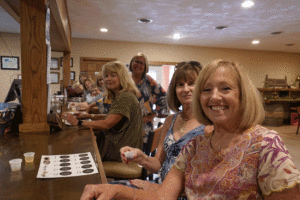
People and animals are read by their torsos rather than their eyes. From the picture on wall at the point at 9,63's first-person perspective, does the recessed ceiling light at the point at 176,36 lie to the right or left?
on its left

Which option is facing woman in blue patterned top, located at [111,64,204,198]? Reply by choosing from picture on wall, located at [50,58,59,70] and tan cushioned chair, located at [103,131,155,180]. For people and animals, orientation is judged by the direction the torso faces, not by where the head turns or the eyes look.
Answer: the picture on wall

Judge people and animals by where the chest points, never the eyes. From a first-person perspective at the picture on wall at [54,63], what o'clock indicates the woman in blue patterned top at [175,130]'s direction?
The woman in blue patterned top is roughly at 12 o'clock from the picture on wall.

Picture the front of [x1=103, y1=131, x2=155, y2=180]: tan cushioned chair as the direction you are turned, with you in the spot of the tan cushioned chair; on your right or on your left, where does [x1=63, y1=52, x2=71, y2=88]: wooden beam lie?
on your right

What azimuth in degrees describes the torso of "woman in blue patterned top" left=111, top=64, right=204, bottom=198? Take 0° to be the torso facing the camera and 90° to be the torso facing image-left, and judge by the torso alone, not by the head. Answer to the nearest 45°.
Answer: approximately 45°

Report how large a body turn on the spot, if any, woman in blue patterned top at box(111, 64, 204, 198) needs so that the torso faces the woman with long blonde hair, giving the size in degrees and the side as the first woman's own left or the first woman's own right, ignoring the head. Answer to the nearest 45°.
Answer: approximately 90° to the first woman's own right

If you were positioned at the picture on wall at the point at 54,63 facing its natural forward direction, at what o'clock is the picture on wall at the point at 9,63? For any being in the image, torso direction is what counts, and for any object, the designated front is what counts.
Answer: the picture on wall at the point at 9,63 is roughly at 3 o'clock from the picture on wall at the point at 54,63.

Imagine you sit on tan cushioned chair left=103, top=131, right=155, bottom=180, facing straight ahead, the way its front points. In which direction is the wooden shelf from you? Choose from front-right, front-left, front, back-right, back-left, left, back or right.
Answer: back-right

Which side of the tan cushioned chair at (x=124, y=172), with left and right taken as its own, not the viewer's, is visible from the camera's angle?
left

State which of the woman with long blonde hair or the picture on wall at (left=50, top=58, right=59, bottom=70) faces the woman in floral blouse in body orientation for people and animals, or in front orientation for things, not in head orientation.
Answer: the picture on wall

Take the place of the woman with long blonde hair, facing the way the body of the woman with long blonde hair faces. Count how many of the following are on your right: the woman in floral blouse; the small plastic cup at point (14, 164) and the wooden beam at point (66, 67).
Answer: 1

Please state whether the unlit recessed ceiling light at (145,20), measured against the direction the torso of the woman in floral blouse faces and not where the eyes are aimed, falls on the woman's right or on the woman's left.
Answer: on the woman's right

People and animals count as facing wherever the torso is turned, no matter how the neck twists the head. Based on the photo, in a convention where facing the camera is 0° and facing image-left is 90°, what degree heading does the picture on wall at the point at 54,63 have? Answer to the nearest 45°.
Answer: approximately 0°
